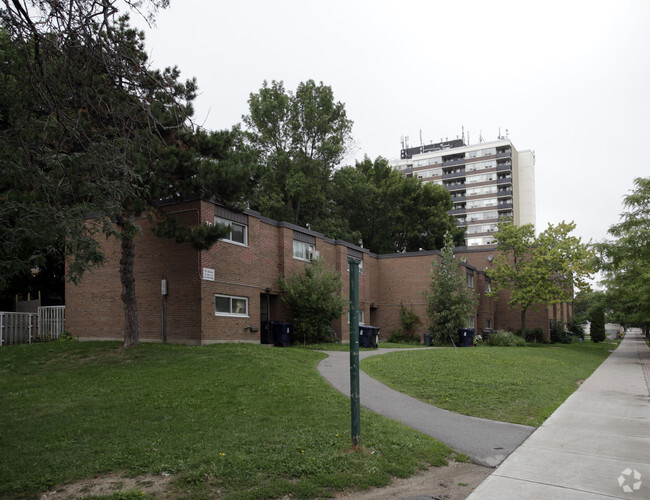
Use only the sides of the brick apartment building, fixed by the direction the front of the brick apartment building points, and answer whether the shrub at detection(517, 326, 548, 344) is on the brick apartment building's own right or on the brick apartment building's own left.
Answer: on the brick apartment building's own left

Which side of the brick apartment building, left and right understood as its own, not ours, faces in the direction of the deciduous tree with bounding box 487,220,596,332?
left

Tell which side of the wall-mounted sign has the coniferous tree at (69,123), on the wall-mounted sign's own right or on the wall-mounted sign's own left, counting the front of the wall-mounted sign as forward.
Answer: on the wall-mounted sign's own right

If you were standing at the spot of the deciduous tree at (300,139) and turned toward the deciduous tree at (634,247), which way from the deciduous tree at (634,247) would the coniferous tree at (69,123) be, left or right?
right

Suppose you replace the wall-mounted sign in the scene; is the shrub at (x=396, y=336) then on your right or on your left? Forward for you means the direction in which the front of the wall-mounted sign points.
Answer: on your left

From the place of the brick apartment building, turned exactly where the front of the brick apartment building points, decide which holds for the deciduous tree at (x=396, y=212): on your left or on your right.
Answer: on your left

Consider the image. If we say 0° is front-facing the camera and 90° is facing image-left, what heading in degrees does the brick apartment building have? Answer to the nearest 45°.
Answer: approximately 315°

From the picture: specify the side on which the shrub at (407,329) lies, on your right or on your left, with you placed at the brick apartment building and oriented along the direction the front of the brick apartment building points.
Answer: on your left

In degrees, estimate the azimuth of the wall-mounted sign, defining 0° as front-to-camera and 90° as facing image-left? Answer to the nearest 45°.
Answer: approximately 315°

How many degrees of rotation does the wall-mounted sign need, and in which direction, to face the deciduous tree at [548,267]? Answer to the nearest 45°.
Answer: approximately 90° to its left
